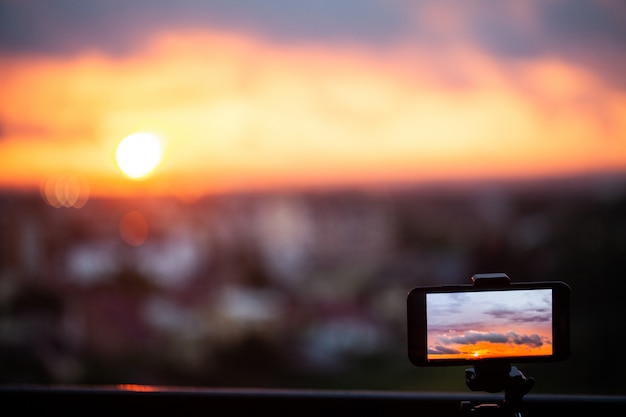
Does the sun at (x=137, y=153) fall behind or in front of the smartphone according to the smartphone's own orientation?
behind

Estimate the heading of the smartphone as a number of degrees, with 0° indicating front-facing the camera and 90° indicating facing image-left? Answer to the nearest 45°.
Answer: approximately 0°
